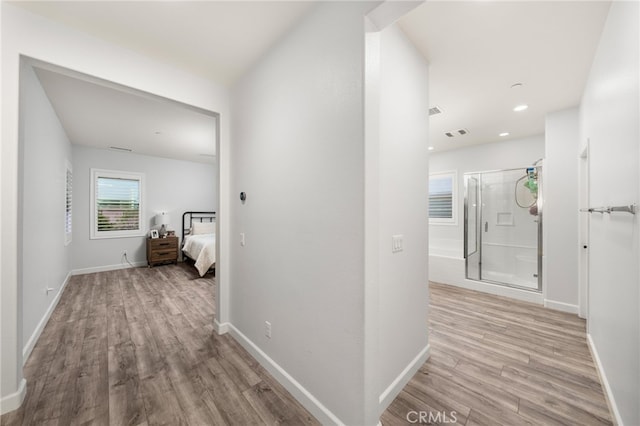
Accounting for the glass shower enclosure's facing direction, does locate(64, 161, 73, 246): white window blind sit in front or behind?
in front

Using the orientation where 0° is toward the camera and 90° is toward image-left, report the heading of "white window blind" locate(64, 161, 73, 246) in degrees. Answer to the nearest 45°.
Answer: approximately 270°

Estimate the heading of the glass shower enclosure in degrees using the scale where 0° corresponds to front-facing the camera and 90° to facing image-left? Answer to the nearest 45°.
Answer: approximately 45°

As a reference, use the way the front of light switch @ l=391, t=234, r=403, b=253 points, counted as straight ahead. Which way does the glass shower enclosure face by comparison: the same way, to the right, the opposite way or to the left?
to the right

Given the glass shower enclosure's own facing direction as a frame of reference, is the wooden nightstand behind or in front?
in front

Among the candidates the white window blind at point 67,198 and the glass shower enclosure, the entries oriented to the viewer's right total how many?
1

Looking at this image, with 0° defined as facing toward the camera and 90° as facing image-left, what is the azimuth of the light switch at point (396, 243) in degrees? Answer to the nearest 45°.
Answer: approximately 315°
